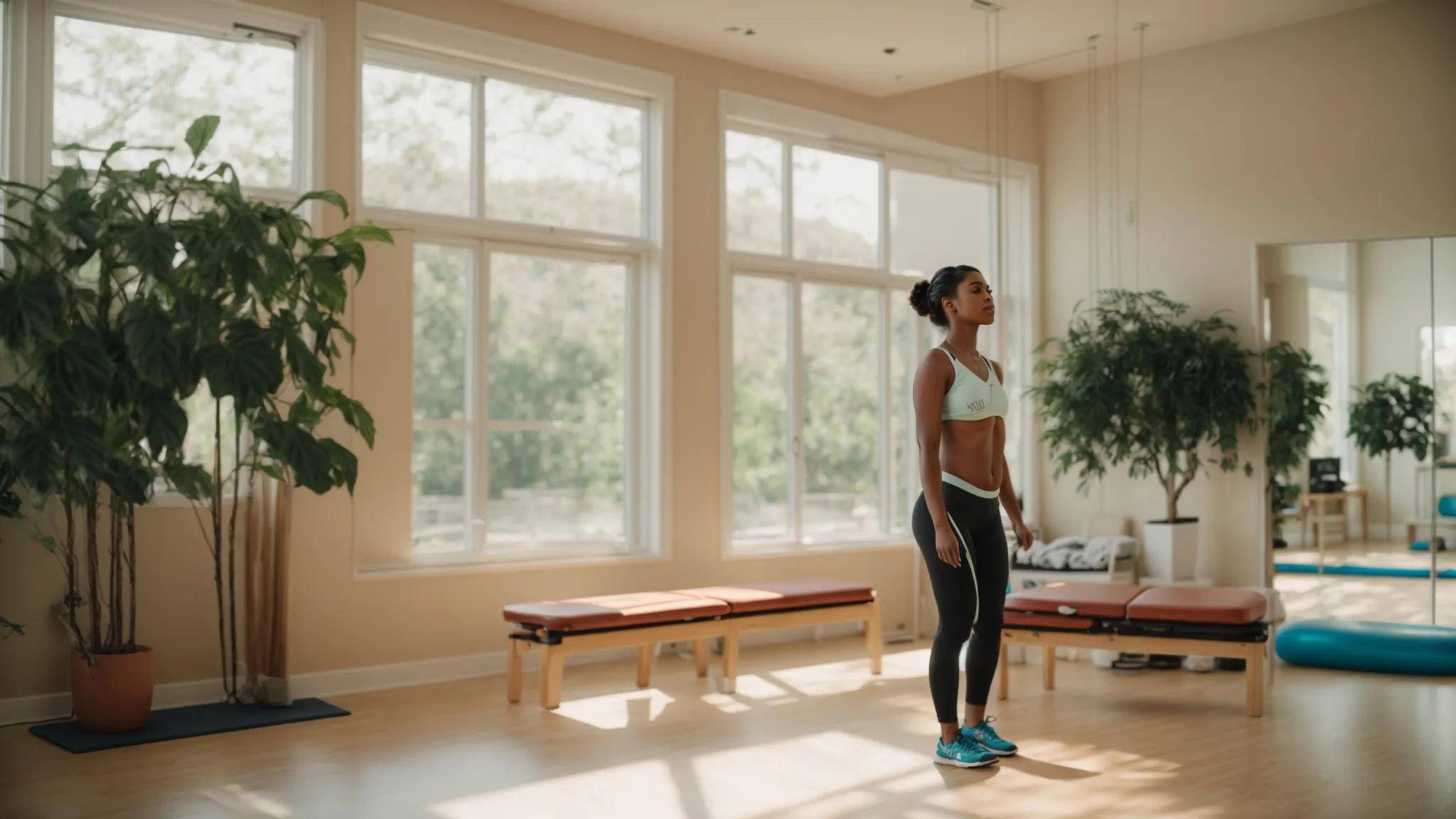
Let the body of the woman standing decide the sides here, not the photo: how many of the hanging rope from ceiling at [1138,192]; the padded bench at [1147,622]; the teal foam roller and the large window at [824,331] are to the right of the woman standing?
0

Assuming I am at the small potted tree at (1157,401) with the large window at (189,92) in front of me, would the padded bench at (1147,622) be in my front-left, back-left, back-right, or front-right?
front-left

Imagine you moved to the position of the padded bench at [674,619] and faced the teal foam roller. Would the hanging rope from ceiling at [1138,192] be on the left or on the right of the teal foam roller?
left

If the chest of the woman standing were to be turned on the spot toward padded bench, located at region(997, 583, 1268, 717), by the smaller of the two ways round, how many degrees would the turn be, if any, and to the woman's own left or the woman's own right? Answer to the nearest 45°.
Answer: approximately 90° to the woman's own left

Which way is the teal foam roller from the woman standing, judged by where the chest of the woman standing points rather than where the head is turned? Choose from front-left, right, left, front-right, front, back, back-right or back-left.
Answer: left

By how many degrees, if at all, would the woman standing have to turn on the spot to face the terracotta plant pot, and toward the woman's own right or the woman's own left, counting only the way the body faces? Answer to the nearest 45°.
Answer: approximately 135° to the woman's own right

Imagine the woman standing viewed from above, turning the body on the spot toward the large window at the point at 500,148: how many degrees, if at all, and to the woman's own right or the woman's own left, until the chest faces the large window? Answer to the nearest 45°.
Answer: approximately 180°

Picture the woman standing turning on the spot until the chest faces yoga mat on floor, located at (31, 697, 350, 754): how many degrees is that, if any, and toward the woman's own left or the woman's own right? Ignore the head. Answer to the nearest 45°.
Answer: approximately 135° to the woman's own right

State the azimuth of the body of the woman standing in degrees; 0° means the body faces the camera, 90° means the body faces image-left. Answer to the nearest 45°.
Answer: approximately 315°

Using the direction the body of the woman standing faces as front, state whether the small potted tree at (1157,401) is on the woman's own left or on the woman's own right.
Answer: on the woman's own left

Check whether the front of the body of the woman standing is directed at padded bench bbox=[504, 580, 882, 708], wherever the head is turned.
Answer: no

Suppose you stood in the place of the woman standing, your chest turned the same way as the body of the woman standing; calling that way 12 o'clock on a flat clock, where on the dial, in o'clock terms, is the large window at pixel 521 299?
The large window is roughly at 6 o'clock from the woman standing.

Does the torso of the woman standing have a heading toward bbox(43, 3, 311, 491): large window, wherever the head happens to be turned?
no

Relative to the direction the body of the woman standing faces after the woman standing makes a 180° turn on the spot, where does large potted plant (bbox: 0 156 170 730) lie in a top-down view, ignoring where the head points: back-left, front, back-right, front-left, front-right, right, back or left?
front-left

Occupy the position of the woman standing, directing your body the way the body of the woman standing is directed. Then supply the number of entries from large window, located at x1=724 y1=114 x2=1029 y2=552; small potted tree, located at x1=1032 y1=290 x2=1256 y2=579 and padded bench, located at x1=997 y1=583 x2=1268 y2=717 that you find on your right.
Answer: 0

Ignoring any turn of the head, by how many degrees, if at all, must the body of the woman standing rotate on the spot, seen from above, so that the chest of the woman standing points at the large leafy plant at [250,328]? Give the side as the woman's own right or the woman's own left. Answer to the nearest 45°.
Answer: approximately 135° to the woman's own right
